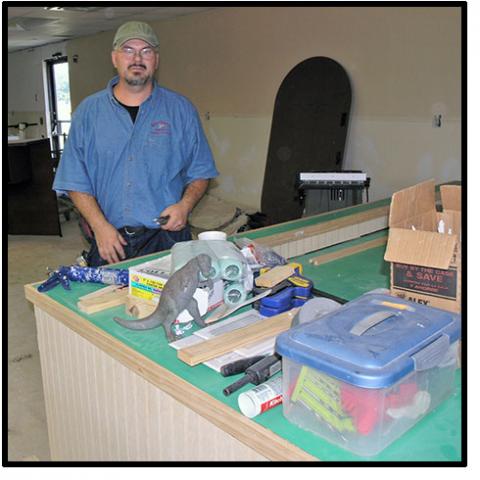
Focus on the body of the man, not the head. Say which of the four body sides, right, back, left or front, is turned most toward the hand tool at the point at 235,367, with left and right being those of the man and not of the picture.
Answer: front

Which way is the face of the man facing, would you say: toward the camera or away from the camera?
toward the camera

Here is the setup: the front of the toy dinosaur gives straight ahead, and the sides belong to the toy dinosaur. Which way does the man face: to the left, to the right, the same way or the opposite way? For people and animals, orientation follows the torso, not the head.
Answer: to the right

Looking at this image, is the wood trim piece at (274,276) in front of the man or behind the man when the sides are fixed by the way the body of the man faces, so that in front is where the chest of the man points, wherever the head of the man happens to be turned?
in front

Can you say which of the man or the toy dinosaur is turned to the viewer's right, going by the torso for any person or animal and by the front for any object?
the toy dinosaur

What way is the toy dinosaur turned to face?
to the viewer's right

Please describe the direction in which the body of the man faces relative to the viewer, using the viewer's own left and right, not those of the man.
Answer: facing the viewer

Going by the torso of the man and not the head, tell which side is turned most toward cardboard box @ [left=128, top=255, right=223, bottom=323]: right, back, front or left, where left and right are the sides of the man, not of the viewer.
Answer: front

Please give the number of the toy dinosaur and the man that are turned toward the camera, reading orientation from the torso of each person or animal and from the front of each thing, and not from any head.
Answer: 1

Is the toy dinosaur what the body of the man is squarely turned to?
yes

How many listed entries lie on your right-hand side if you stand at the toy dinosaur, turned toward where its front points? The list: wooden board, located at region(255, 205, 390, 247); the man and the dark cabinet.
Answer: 0
